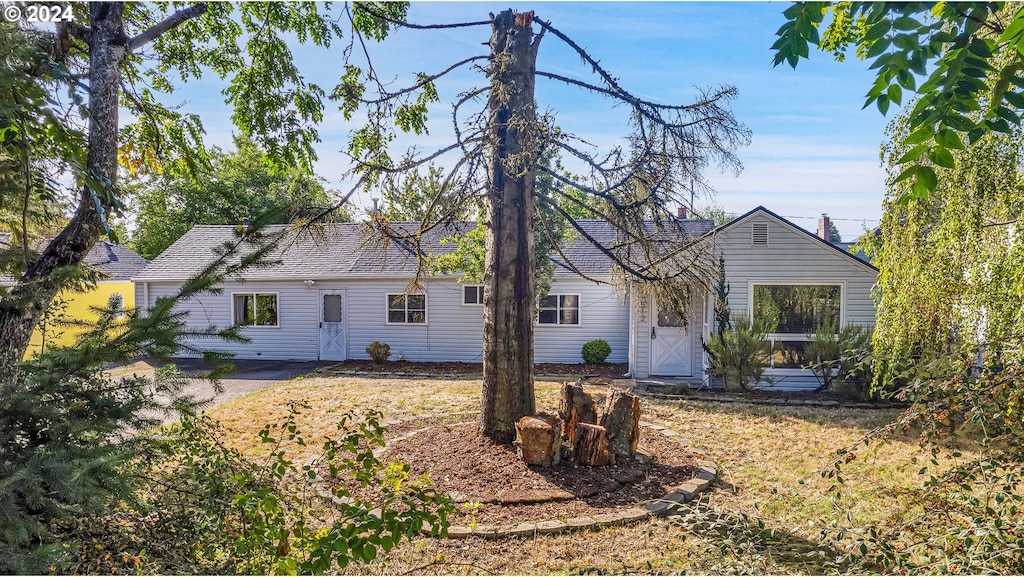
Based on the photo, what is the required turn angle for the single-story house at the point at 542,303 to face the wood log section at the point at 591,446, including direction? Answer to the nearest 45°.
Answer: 0° — it already faces it

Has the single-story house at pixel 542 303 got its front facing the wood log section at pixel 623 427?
yes

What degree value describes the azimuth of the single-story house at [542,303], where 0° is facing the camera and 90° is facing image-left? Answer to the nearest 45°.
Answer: approximately 0°

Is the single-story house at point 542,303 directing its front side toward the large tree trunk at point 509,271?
yes

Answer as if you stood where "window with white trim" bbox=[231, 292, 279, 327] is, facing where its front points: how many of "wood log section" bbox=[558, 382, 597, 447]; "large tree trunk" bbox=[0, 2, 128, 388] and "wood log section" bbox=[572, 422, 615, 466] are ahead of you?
3
